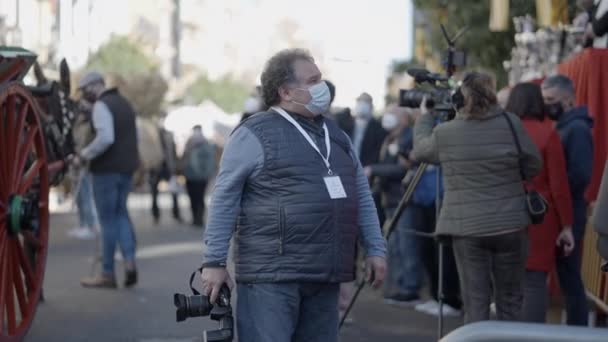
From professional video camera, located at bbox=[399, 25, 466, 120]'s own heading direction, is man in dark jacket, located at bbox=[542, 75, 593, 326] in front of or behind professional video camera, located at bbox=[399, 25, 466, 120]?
behind

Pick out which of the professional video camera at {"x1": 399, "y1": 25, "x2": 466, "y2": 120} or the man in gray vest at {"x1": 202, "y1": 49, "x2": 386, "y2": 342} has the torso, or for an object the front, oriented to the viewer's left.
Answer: the professional video camera

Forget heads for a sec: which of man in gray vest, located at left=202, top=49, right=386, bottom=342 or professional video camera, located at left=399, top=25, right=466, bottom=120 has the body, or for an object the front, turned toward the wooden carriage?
the professional video camera

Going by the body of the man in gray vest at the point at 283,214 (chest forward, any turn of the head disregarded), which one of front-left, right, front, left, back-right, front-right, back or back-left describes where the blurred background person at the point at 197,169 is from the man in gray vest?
back-left

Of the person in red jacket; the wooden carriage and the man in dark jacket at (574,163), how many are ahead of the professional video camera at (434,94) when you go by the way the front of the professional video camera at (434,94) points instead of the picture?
1

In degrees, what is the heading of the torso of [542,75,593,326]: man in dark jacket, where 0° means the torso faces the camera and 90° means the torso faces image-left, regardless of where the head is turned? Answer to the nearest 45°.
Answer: approximately 45°

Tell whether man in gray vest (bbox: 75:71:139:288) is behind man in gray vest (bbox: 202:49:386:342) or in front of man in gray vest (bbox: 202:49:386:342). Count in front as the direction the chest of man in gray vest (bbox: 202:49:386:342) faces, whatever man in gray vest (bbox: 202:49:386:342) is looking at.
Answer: behind

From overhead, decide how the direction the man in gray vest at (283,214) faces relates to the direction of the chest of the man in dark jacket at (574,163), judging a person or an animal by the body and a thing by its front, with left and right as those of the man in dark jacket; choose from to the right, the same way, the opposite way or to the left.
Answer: to the left

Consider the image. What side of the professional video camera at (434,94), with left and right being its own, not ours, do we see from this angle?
left

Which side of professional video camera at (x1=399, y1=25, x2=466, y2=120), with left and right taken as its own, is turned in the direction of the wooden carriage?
front

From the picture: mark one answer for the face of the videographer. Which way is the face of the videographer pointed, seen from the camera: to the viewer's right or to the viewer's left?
to the viewer's left

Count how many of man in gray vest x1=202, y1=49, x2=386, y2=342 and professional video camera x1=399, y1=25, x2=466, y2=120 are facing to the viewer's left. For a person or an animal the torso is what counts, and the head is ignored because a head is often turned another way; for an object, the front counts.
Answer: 1

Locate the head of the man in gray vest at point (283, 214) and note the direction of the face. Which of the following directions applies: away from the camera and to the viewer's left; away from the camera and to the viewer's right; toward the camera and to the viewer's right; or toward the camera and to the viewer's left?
toward the camera and to the viewer's right

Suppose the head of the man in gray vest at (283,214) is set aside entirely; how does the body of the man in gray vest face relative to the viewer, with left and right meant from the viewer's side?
facing the viewer and to the right of the viewer
